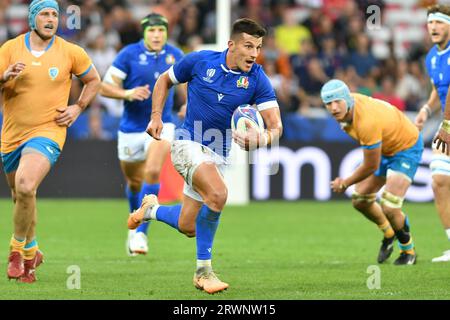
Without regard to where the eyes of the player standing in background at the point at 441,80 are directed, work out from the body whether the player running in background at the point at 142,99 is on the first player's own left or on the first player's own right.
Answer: on the first player's own right

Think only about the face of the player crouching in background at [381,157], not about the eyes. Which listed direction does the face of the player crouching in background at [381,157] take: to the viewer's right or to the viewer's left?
to the viewer's left

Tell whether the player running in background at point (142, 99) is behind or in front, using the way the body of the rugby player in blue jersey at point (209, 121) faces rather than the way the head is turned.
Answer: behind

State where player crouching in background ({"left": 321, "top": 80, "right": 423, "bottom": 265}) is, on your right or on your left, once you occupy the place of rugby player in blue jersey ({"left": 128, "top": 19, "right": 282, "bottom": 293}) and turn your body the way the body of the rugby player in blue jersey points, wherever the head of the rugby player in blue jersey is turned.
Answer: on your left

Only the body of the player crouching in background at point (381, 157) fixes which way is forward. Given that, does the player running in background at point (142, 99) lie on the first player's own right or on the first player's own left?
on the first player's own right

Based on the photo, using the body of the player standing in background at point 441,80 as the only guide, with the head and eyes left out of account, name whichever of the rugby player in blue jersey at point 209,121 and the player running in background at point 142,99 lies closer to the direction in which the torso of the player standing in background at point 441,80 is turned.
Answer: the rugby player in blue jersey

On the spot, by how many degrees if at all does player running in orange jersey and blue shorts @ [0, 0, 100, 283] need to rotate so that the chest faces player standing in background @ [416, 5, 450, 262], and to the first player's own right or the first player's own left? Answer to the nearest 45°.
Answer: approximately 90° to the first player's own left

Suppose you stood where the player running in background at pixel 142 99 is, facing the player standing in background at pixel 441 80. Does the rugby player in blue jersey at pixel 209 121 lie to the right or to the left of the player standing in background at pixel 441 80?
right

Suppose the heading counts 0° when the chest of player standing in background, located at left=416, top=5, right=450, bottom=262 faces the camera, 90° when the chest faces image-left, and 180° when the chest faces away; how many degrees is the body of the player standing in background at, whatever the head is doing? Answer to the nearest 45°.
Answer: approximately 45°

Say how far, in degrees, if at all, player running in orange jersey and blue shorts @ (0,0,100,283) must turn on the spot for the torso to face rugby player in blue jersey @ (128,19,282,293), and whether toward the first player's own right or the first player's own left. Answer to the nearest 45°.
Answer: approximately 45° to the first player's own left
